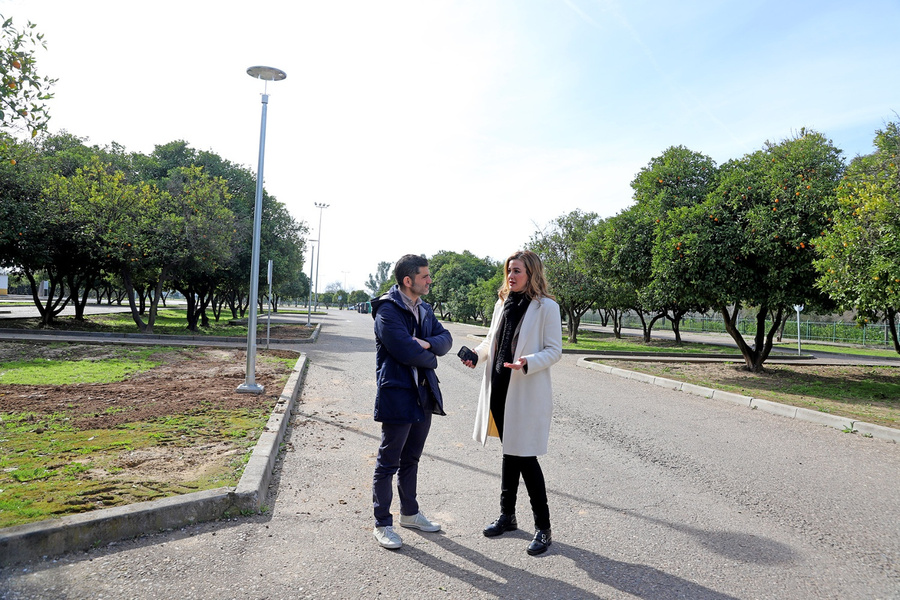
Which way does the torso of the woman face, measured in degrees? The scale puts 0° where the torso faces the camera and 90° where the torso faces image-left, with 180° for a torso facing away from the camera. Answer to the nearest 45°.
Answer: approximately 45°

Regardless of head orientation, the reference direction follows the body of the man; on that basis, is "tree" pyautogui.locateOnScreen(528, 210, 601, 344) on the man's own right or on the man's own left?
on the man's own left

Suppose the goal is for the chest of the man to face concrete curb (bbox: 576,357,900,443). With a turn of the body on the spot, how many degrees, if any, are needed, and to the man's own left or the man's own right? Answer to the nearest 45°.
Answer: approximately 90° to the man's own left

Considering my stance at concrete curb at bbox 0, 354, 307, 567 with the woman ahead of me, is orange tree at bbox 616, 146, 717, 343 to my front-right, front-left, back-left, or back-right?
front-left

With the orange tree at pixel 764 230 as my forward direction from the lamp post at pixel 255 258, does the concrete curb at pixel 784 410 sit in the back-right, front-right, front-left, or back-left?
front-right

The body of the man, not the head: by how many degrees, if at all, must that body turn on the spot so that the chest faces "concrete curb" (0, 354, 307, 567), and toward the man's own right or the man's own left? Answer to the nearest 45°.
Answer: approximately 135° to the man's own right

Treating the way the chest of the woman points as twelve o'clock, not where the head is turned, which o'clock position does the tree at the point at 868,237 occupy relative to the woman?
The tree is roughly at 6 o'clock from the woman.

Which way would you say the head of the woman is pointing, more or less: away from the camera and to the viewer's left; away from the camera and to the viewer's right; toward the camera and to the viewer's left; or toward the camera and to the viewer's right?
toward the camera and to the viewer's left

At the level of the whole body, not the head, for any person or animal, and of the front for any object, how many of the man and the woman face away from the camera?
0

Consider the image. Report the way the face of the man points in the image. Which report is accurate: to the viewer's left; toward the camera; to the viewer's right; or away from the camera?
to the viewer's right

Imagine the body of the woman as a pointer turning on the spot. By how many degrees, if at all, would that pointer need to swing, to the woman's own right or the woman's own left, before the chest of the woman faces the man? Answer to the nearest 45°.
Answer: approximately 45° to the woman's own right

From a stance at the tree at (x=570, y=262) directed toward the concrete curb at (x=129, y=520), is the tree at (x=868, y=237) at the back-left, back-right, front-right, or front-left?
front-left

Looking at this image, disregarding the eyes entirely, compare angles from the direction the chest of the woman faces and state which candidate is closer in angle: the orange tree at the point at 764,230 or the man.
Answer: the man

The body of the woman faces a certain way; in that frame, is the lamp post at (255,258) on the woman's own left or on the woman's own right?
on the woman's own right

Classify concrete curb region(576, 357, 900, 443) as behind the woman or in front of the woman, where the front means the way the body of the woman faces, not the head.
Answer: behind
